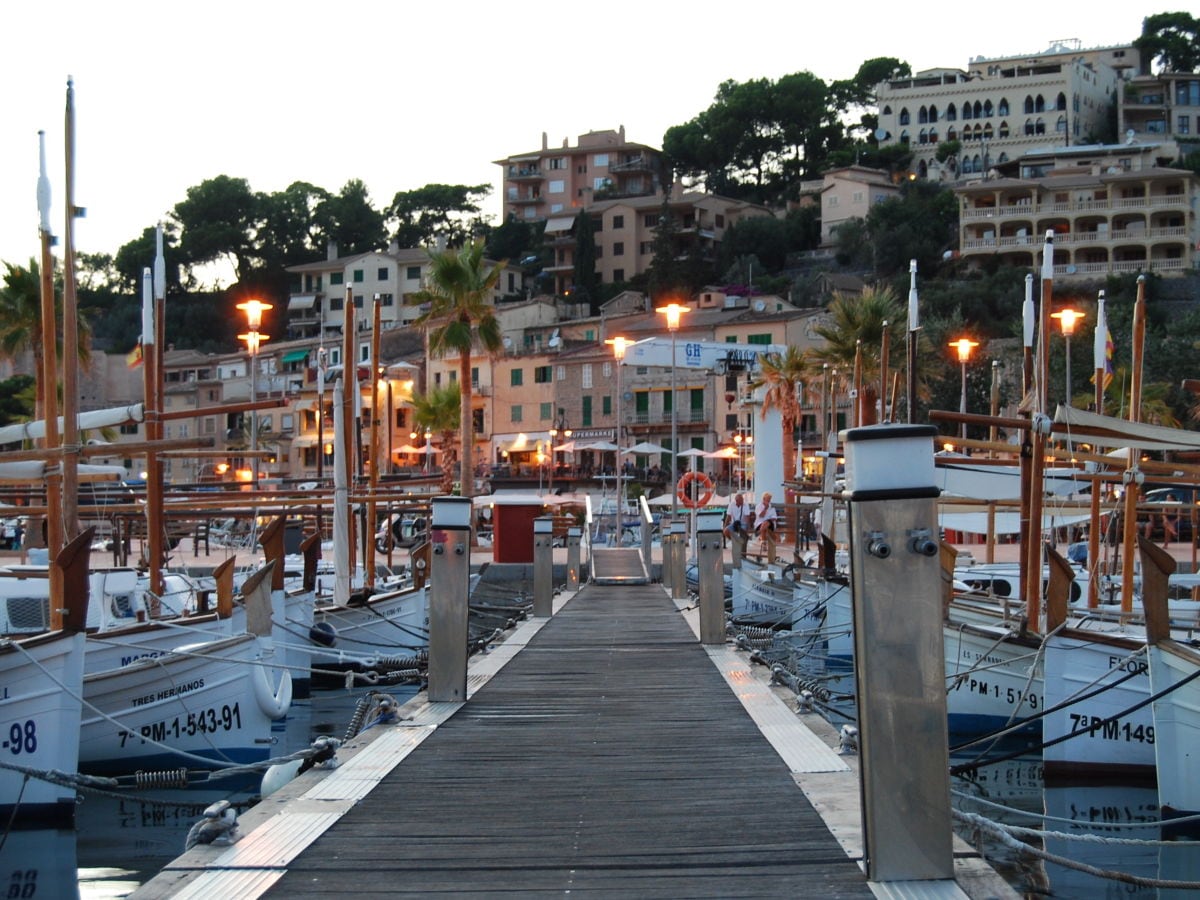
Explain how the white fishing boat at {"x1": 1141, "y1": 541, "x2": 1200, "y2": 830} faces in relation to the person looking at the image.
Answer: facing the viewer and to the left of the viewer

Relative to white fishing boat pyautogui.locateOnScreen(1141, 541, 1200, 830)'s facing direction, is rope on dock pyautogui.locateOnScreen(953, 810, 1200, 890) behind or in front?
in front

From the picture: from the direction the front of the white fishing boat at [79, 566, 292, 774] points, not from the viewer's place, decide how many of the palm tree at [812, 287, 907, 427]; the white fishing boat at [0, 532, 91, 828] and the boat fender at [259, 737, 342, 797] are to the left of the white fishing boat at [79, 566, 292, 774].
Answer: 1

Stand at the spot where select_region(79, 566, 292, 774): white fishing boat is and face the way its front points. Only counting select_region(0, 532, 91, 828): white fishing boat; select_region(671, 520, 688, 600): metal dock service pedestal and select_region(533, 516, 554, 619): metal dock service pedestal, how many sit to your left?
2

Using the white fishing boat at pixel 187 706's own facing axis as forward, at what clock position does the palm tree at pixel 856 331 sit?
The palm tree is roughly at 9 o'clock from the white fishing boat.

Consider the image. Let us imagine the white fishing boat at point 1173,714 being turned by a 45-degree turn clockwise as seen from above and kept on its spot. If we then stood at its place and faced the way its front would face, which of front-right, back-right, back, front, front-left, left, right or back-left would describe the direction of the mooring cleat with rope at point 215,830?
front-left

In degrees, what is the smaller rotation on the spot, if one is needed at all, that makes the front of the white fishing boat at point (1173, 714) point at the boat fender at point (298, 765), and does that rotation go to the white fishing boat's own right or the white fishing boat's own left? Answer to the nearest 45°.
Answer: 0° — it already faces it

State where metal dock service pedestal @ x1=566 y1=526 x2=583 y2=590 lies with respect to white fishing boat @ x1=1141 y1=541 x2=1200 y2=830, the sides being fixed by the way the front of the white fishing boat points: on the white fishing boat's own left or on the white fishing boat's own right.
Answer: on the white fishing boat's own right

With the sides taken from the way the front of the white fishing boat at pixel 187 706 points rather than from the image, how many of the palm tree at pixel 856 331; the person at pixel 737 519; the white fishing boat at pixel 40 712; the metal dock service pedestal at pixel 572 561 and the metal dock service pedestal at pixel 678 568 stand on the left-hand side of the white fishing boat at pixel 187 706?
4

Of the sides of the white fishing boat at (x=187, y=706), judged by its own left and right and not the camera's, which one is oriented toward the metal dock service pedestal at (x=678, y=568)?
left

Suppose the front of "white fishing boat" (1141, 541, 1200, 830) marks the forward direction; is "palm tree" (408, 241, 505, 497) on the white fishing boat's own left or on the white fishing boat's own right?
on the white fishing boat's own right

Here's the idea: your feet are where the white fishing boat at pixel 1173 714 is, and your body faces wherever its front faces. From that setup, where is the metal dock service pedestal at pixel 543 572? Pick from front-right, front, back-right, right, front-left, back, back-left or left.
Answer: right

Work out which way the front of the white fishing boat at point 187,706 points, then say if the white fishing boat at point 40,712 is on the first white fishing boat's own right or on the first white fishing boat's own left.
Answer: on the first white fishing boat's own right

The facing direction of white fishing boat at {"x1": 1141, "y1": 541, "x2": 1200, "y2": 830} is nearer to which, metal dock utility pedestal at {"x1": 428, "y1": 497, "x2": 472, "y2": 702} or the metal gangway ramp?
the metal dock utility pedestal

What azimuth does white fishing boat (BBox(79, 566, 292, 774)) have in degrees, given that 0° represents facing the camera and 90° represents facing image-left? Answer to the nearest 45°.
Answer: approximately 315°

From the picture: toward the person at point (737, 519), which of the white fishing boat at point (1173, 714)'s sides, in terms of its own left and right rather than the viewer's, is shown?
right

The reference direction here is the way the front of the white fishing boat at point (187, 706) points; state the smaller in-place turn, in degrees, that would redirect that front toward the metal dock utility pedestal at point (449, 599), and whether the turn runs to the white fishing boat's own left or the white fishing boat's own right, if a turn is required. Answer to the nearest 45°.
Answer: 0° — it already faces it

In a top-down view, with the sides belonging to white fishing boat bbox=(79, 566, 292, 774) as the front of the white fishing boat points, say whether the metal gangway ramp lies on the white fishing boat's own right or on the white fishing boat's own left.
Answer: on the white fishing boat's own left

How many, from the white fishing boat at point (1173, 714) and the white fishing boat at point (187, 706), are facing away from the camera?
0
